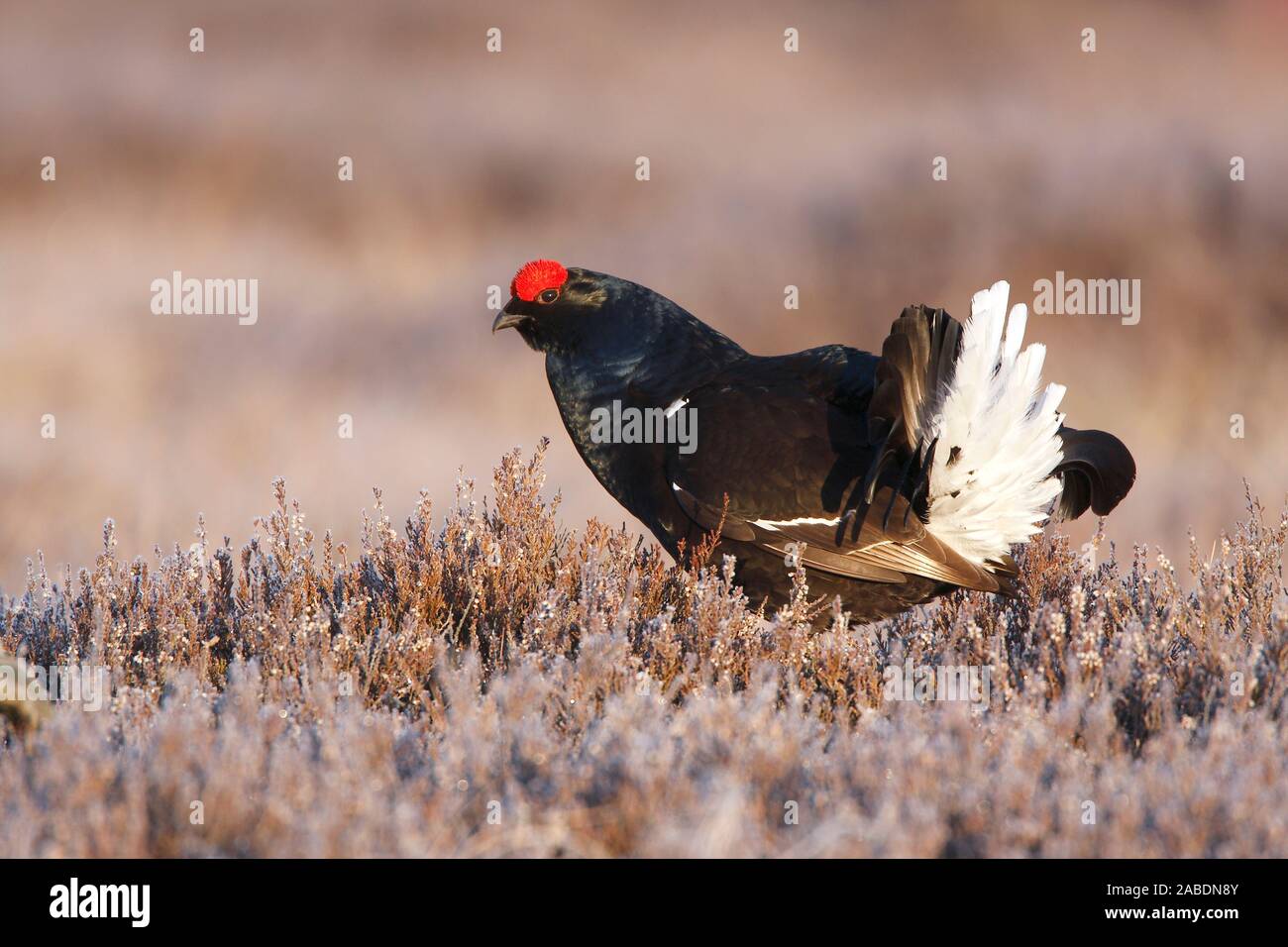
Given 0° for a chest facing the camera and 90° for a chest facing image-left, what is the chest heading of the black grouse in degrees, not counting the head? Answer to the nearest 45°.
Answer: approximately 90°
